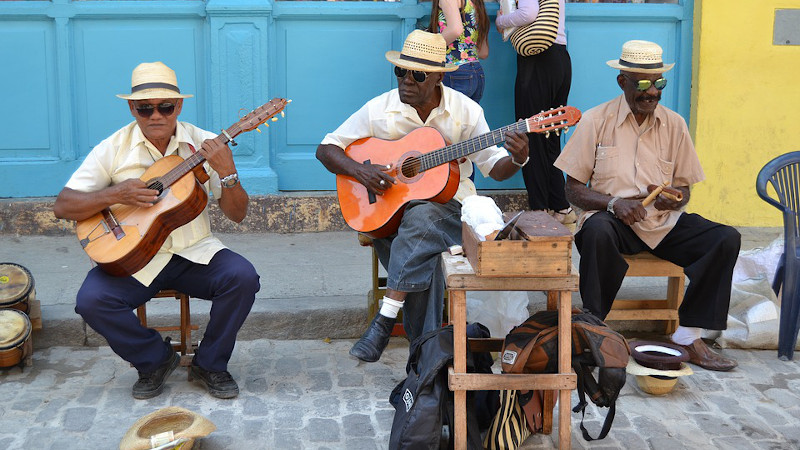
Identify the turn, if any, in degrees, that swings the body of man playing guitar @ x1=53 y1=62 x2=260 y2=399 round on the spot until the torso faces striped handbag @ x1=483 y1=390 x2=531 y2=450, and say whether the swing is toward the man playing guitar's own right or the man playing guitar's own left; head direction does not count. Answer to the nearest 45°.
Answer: approximately 45° to the man playing guitar's own left

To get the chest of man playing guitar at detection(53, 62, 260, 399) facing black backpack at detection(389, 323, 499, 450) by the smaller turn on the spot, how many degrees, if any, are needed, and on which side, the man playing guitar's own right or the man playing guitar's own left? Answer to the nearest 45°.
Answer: approximately 45° to the man playing guitar's own left

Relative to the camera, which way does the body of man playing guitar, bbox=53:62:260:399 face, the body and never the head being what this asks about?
toward the camera

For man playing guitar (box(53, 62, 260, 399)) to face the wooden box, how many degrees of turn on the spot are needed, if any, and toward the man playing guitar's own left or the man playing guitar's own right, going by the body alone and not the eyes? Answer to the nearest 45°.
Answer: approximately 45° to the man playing guitar's own left

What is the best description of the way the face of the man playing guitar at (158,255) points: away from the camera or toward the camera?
toward the camera

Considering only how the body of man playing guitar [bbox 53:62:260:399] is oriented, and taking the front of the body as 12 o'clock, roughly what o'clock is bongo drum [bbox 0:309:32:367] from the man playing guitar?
The bongo drum is roughly at 4 o'clock from the man playing guitar.

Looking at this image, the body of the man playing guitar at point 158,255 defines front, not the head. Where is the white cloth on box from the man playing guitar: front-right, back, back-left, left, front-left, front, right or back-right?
front-left

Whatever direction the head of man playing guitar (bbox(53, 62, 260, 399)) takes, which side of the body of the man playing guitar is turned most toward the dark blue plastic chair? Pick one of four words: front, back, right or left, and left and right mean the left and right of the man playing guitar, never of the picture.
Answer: left

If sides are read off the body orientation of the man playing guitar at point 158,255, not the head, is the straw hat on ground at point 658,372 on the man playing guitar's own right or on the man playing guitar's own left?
on the man playing guitar's own left
